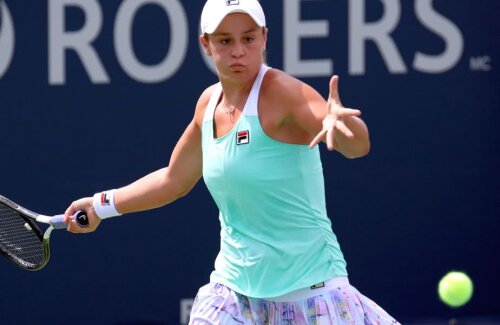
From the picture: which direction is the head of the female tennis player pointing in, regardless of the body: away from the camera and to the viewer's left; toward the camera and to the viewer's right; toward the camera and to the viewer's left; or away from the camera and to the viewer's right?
toward the camera and to the viewer's right

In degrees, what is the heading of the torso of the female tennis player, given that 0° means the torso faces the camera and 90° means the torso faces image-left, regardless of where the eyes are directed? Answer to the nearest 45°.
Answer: approximately 45°
